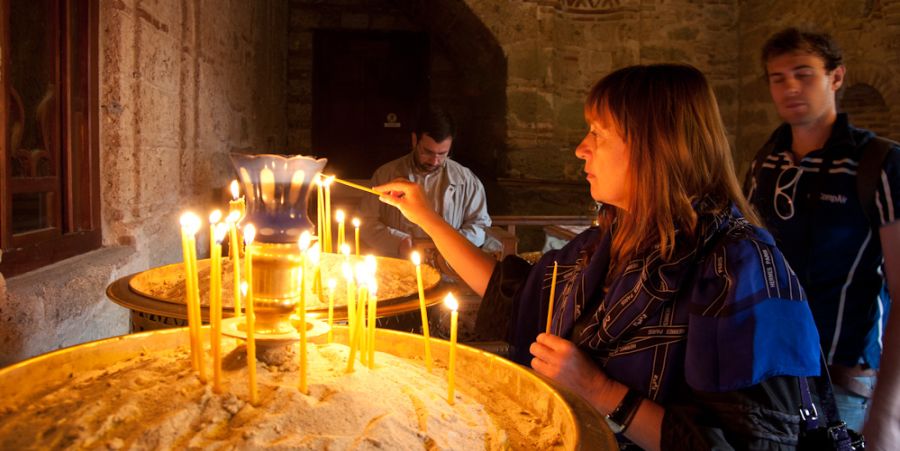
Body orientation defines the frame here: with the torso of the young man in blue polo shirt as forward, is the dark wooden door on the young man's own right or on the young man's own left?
on the young man's own right

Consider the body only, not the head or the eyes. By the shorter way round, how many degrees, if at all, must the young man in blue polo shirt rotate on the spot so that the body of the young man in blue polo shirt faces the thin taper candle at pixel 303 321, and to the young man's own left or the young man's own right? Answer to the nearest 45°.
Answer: approximately 45° to the young man's own left

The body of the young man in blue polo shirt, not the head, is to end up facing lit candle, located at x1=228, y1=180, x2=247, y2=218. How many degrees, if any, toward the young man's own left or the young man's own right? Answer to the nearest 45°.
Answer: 0° — they already face it

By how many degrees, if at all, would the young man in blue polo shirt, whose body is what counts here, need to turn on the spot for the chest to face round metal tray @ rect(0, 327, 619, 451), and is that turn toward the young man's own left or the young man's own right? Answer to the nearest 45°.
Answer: approximately 45° to the young man's own left

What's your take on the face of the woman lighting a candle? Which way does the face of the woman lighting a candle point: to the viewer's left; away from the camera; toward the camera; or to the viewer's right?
to the viewer's left

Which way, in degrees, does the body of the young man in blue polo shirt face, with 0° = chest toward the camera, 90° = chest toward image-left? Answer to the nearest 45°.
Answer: approximately 45°
